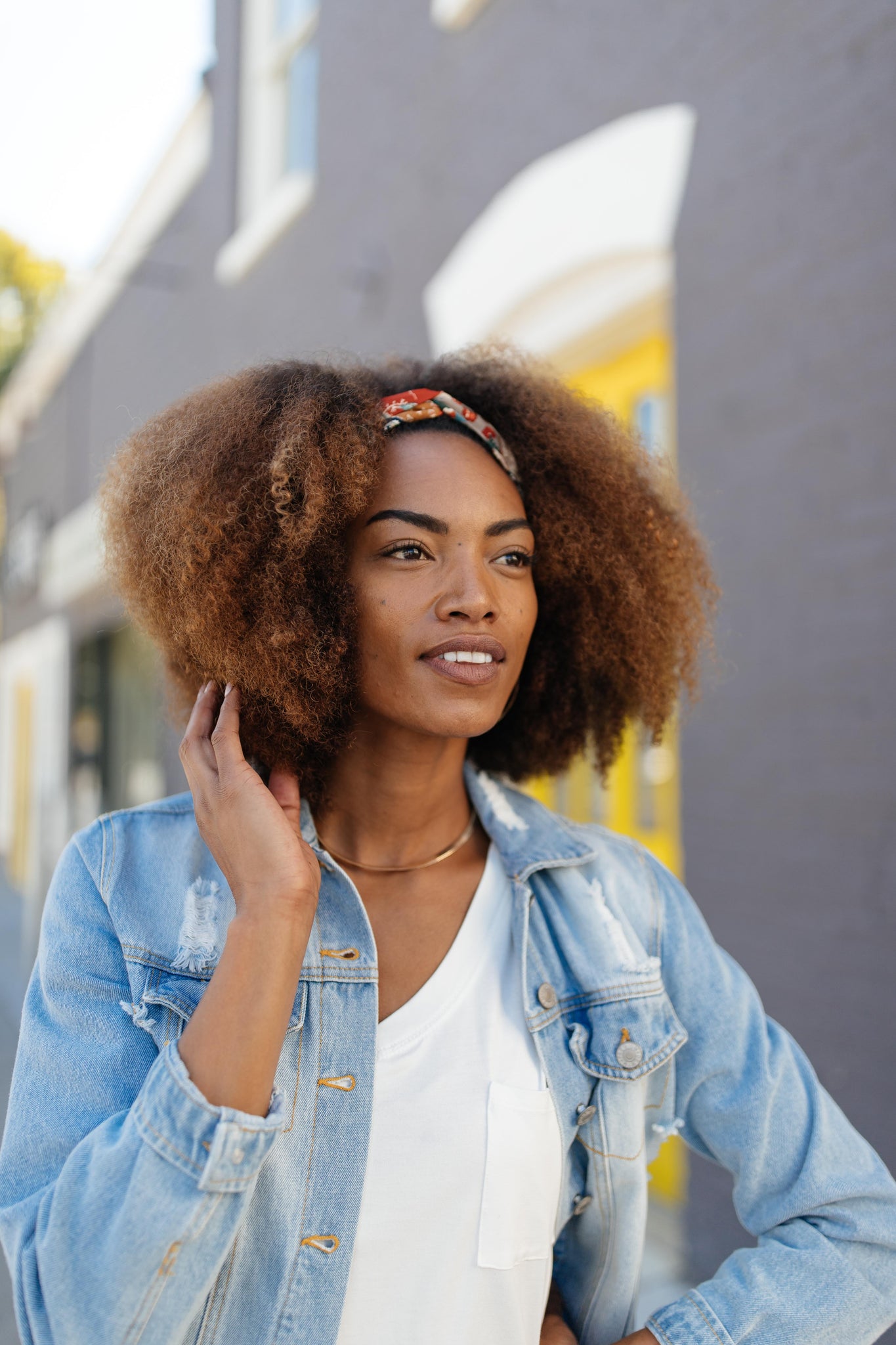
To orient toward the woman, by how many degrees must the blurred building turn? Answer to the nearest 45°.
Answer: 0° — it already faces them

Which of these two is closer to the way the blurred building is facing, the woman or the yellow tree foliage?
the woman

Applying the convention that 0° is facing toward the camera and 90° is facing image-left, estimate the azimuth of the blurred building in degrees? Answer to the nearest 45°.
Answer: approximately 45°

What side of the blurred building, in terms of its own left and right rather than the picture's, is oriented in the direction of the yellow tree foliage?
right
